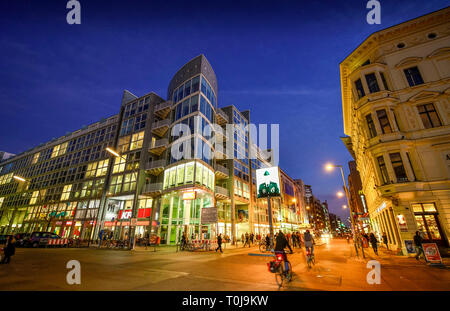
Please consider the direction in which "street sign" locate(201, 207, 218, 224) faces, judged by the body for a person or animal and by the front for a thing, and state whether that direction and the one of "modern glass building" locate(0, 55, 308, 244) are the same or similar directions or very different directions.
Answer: same or similar directions

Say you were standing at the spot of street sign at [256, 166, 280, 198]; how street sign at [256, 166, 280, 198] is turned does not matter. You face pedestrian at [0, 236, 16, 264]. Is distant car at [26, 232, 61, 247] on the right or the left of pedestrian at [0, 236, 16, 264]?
right

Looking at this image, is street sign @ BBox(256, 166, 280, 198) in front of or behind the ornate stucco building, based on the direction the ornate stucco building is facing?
in front

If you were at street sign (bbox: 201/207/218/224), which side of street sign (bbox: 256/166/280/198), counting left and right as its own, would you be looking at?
right

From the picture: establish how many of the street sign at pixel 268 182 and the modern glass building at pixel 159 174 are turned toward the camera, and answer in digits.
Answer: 2

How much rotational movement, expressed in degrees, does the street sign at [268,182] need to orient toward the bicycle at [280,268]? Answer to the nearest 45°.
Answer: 0° — it already faces it

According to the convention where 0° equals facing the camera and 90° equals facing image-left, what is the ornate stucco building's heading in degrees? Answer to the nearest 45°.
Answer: approximately 45°

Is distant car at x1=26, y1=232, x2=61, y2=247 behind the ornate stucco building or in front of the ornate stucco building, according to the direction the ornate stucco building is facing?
in front

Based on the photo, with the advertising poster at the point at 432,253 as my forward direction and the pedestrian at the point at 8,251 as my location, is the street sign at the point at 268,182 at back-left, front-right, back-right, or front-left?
front-left

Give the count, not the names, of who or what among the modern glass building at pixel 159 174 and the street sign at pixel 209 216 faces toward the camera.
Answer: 2

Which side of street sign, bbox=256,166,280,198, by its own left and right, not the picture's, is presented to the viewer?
front

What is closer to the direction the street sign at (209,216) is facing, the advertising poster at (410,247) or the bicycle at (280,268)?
the bicycle

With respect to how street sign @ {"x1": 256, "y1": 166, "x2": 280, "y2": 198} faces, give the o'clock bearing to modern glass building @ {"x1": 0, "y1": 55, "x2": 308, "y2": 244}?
The modern glass building is roughly at 4 o'clock from the street sign.

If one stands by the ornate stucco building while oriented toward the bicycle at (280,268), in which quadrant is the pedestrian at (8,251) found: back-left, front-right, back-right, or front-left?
front-right

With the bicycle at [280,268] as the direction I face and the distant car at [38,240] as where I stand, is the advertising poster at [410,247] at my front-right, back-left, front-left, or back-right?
front-left

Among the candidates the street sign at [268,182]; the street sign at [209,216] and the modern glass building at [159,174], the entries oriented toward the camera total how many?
3

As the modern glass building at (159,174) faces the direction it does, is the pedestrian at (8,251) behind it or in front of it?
in front

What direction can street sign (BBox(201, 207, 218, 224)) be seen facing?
toward the camera
